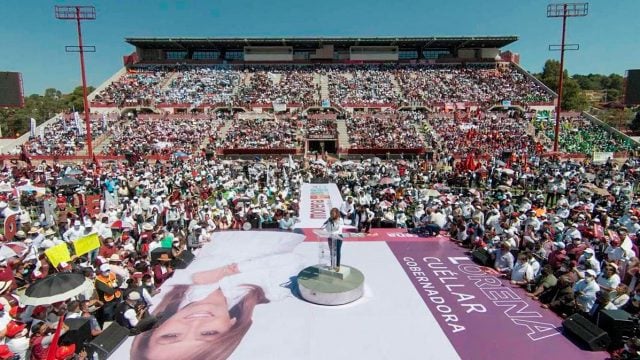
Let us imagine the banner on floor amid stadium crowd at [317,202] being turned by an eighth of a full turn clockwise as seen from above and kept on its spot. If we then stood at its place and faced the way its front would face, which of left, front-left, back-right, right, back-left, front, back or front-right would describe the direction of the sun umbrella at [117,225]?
front

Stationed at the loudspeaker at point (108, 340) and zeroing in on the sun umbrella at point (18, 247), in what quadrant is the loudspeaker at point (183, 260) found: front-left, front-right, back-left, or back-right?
front-right

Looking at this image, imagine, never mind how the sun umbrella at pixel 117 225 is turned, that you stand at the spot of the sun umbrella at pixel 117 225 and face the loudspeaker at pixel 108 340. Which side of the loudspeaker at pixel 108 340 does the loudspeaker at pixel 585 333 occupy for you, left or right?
left

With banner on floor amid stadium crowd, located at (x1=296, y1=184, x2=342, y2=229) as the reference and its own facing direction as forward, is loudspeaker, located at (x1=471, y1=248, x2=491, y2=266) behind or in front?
in front

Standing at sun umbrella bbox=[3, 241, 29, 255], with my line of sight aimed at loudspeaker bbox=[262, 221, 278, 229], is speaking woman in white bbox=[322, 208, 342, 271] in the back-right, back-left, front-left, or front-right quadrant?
front-right

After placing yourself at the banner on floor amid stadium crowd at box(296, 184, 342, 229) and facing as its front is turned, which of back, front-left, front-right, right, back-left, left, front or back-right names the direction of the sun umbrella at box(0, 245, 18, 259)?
front-right
